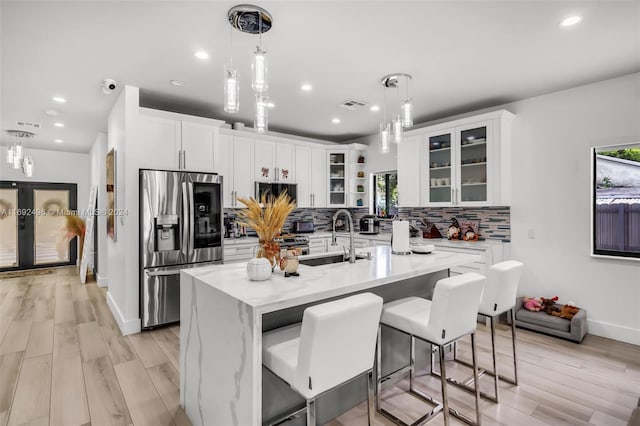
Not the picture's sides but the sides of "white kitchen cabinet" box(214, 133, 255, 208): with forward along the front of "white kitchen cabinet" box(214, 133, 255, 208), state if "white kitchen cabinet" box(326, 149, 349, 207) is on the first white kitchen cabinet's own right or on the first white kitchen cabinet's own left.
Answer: on the first white kitchen cabinet's own left

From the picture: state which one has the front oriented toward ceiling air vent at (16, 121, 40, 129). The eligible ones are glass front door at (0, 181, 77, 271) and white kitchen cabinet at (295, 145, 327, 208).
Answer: the glass front door

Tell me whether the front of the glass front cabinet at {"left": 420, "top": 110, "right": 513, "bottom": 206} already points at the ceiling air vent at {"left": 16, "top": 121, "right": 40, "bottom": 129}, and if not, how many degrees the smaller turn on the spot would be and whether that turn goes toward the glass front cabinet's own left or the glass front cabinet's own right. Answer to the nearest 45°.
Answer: approximately 45° to the glass front cabinet's own right

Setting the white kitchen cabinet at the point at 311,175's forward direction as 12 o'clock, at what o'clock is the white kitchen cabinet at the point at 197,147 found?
the white kitchen cabinet at the point at 197,147 is roughly at 3 o'clock from the white kitchen cabinet at the point at 311,175.

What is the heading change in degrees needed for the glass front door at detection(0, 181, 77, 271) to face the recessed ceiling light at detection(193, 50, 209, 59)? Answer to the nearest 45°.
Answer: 0° — it already faces it

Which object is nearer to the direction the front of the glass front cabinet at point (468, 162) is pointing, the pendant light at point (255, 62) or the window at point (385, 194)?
the pendant light

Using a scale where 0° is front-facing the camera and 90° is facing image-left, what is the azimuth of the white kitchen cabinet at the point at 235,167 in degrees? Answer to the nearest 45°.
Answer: approximately 315°

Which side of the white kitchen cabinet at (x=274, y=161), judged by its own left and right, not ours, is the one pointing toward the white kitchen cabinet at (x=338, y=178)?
left

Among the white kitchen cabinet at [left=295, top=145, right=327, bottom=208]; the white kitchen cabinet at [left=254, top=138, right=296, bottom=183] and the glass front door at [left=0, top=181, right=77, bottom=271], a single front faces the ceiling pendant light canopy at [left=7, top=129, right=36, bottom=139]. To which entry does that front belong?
the glass front door

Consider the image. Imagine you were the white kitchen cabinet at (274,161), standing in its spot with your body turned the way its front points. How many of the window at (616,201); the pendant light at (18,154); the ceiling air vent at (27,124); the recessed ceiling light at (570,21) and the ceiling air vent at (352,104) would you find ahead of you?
3
